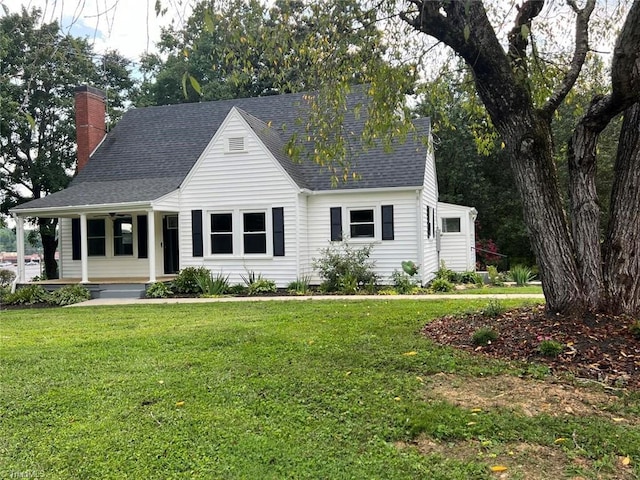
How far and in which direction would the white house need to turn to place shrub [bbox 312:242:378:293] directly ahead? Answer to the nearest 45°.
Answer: approximately 45° to its left

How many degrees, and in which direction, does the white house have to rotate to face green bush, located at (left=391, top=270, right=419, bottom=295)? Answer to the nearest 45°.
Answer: approximately 45° to its left

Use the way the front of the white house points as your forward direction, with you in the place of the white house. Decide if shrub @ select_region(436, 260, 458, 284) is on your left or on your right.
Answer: on your left

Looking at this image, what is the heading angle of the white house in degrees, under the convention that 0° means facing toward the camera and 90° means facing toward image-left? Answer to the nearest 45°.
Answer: approximately 0°

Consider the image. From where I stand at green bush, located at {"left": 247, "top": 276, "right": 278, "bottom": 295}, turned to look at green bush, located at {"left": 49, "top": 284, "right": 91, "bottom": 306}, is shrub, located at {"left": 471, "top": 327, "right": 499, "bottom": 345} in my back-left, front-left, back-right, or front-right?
back-left

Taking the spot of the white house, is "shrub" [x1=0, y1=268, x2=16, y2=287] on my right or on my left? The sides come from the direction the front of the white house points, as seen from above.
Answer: on my right

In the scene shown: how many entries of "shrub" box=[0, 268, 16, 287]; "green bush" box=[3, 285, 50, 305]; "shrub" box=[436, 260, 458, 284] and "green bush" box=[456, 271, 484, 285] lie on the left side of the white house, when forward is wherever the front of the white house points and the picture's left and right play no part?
2

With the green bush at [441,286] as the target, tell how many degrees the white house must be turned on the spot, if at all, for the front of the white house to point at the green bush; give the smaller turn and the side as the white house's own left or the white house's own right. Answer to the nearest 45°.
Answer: approximately 90° to the white house's own left

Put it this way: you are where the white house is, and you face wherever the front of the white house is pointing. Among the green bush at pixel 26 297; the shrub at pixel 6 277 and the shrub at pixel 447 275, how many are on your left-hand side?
1

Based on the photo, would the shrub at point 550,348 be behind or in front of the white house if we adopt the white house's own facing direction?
in front
